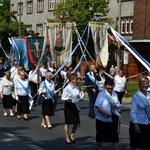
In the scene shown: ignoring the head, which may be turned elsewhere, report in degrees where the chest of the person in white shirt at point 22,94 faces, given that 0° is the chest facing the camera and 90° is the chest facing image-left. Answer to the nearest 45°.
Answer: approximately 315°

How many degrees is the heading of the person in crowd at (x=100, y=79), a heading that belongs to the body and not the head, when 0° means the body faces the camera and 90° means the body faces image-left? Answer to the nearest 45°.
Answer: approximately 315°

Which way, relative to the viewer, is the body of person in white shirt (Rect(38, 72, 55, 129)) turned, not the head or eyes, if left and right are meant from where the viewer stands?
facing the viewer

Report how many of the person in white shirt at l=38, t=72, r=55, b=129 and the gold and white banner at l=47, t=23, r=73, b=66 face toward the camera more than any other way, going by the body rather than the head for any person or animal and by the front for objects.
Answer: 2

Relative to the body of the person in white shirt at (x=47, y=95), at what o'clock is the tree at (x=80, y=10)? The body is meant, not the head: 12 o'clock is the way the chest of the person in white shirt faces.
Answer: The tree is roughly at 6 o'clock from the person in white shirt.

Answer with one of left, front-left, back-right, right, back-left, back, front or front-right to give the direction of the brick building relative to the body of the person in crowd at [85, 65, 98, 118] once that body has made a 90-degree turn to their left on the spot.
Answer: front-left

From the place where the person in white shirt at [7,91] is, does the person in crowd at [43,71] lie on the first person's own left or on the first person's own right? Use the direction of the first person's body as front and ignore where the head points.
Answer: on the first person's own left

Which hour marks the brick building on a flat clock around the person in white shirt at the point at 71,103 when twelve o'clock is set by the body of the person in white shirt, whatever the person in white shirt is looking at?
The brick building is roughly at 8 o'clock from the person in white shirt.

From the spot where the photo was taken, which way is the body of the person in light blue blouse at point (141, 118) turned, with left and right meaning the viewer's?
facing the viewer and to the right of the viewer

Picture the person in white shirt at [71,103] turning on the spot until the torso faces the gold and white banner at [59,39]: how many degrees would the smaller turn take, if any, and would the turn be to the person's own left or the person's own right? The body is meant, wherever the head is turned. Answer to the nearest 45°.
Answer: approximately 135° to the person's own left

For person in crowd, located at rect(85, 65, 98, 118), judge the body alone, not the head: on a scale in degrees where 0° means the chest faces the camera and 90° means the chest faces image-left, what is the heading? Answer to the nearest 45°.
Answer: approximately 315°

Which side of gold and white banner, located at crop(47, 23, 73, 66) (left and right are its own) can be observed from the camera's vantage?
front

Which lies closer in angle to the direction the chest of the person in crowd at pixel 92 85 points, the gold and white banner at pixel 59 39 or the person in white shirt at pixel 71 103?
the person in white shirt
